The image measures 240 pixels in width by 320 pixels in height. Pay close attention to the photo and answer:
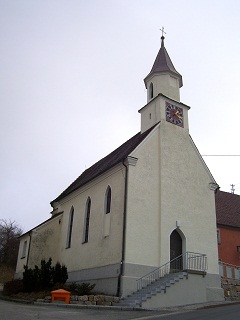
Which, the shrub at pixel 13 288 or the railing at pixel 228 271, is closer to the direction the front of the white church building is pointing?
the railing

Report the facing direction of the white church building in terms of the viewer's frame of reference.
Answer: facing the viewer and to the right of the viewer

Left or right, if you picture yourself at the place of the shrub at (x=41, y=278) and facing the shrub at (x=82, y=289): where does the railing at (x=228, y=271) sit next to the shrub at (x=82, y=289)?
left

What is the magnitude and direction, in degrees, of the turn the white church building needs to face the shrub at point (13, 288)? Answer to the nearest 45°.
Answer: approximately 135° to its right
